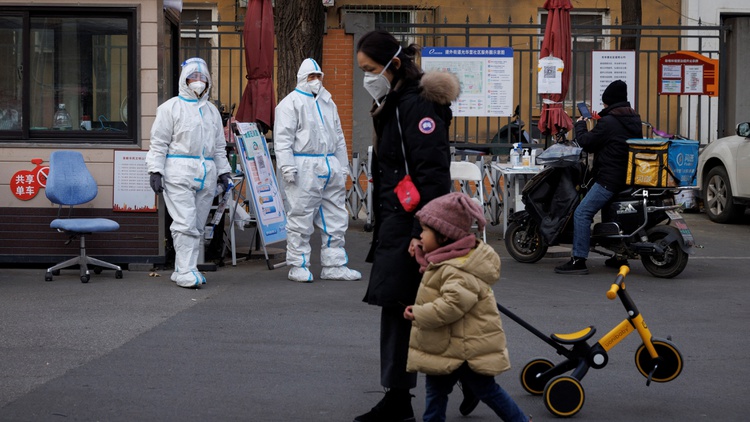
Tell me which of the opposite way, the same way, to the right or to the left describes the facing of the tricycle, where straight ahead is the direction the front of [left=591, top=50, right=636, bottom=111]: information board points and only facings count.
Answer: to the left

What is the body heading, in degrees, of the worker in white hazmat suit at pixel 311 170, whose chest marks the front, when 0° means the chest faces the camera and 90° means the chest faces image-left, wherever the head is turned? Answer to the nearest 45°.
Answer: approximately 315°

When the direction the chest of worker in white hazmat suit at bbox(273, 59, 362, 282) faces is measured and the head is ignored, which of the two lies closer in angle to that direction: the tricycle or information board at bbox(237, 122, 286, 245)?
the tricycle

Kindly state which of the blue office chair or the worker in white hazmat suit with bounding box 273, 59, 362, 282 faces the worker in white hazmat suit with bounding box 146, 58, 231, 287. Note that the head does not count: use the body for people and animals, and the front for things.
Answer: the blue office chair
